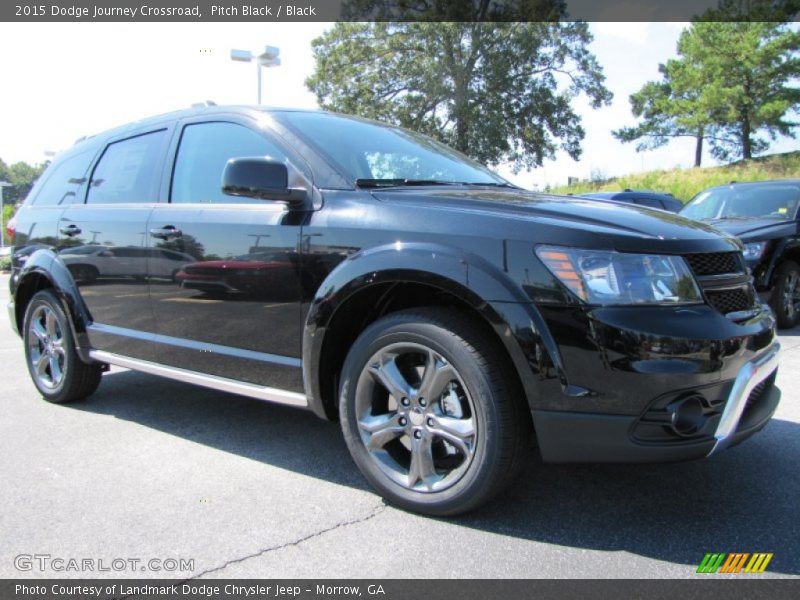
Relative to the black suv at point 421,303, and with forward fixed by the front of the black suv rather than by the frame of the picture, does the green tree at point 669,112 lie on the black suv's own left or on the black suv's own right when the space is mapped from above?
on the black suv's own left

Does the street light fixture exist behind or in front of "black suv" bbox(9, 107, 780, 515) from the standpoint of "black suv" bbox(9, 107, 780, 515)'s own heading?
behind

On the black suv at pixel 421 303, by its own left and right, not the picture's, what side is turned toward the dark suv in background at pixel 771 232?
left

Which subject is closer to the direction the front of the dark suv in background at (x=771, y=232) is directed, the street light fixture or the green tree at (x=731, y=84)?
the street light fixture

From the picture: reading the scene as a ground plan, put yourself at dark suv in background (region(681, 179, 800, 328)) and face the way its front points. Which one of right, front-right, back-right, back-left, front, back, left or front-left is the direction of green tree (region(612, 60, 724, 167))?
back-right

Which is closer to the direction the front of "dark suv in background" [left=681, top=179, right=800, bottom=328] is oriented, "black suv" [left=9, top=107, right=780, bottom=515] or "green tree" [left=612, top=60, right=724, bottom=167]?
the black suv

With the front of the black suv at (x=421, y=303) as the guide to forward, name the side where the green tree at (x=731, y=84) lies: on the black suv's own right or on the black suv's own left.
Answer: on the black suv's own left

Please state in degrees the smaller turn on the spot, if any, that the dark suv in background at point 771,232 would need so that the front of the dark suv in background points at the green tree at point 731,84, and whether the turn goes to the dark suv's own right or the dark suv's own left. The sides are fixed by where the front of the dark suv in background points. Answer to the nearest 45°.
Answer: approximately 135° to the dark suv's own right

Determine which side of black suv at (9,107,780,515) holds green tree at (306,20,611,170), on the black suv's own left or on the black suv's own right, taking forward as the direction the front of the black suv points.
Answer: on the black suv's own left

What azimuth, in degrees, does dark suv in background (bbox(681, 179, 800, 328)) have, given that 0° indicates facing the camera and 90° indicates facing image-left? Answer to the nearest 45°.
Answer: approximately 45°
